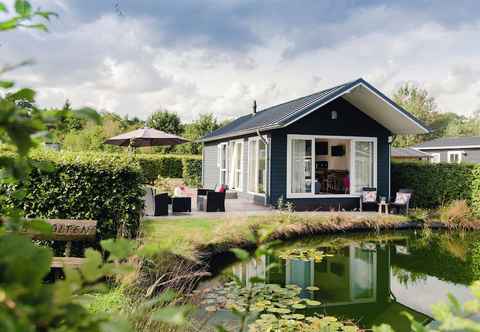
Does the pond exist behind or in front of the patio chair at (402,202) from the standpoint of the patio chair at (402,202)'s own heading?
in front

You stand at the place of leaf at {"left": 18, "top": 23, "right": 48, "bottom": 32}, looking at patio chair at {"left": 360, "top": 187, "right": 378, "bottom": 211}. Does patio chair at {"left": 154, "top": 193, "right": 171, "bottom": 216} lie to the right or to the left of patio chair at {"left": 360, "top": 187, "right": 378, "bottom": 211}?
left

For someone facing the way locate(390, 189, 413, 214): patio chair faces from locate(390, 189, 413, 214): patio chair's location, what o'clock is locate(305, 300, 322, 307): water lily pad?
The water lily pad is roughly at 11 o'clock from the patio chair.

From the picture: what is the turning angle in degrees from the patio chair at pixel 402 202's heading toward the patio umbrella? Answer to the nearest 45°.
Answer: approximately 45° to its right

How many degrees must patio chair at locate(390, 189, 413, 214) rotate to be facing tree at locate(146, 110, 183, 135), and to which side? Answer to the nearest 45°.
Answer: approximately 90° to its right

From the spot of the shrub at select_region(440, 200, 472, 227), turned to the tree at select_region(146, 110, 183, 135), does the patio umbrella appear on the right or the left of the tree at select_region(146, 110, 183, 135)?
left

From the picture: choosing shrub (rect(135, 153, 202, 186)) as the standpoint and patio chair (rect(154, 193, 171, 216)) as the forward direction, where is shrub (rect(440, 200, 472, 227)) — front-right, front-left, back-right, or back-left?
front-left

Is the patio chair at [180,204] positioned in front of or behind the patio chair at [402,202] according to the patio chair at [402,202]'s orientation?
in front

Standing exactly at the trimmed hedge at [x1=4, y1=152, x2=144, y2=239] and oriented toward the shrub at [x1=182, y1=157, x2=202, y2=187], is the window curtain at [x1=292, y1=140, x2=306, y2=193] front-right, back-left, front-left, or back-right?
front-right

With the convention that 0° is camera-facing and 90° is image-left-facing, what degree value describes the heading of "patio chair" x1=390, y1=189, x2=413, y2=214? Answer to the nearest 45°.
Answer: approximately 45°
